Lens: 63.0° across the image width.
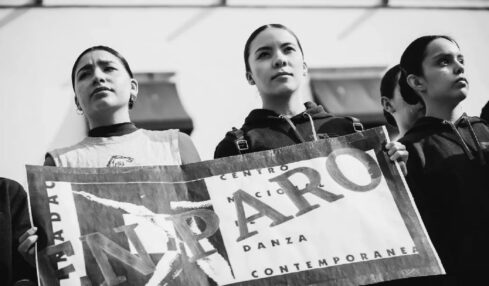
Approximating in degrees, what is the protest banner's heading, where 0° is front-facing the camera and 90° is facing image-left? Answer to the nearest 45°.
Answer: approximately 0°

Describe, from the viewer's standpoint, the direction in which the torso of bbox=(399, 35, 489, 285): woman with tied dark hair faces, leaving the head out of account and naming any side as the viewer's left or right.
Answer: facing the viewer and to the right of the viewer

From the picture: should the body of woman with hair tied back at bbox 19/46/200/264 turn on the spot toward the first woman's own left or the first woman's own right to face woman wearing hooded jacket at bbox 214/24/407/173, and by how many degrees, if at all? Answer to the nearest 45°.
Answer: approximately 90° to the first woman's own left

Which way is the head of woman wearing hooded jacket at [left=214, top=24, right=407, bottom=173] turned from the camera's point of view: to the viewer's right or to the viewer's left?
to the viewer's right

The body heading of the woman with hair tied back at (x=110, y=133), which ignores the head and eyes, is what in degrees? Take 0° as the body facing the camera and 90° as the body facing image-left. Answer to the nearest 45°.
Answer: approximately 0°
